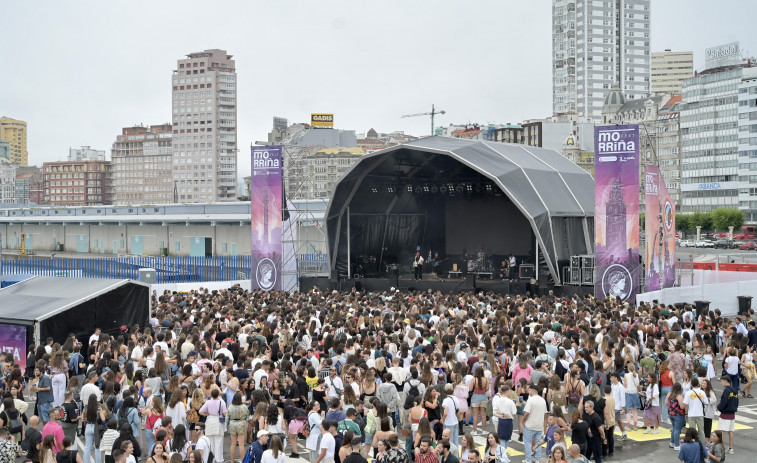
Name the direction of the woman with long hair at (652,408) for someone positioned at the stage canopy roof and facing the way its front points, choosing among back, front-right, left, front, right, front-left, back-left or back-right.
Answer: front-left

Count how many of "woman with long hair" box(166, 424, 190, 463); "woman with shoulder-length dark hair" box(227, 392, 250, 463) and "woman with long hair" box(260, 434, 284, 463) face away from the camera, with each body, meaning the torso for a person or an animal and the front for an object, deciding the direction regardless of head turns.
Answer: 3

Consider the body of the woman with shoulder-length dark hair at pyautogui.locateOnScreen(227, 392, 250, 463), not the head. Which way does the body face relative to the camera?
away from the camera

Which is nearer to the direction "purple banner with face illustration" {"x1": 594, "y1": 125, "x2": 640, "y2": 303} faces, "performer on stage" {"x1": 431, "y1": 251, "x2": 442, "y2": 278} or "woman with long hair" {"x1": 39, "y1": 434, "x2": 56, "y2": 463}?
the woman with long hair

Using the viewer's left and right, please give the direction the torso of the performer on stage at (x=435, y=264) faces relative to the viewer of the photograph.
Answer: facing the viewer and to the left of the viewer

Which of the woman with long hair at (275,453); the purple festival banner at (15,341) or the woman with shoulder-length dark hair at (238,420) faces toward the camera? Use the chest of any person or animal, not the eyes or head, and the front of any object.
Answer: the purple festival banner

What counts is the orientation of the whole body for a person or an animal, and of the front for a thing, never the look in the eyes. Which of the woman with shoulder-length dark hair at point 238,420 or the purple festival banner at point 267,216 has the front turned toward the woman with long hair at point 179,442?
the purple festival banner

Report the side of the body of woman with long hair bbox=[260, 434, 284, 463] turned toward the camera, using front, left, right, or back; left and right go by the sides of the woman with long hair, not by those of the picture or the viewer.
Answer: back

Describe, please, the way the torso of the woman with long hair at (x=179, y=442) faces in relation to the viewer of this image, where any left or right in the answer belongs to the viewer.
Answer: facing away from the viewer

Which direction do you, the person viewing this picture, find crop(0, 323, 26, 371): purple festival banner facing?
facing the viewer

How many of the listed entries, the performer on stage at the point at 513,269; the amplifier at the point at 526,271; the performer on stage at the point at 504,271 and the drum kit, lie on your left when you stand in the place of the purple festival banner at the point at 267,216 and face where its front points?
4

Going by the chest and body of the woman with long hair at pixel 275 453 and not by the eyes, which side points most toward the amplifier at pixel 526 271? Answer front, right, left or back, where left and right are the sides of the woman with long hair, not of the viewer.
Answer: front

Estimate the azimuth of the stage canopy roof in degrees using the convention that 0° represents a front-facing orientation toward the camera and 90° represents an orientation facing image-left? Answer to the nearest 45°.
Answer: approximately 45°

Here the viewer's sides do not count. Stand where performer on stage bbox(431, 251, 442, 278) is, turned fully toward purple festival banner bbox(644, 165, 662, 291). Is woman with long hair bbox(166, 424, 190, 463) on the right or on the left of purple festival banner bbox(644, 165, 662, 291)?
right

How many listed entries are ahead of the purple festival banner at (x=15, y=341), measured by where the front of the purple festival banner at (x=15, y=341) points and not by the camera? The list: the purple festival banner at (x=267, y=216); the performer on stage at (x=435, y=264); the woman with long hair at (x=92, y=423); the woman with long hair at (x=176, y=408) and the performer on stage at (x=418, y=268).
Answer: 2

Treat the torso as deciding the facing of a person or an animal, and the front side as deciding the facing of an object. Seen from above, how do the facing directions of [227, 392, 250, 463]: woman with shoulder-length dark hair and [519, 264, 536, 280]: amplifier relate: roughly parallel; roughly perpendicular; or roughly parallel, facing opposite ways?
roughly parallel, facing opposite ways

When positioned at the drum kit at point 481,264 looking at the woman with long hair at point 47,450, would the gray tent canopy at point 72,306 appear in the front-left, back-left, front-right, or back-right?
front-right

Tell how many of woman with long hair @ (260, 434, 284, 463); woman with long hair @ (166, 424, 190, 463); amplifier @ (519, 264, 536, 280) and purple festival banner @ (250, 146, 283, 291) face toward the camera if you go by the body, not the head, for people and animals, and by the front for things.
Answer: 2

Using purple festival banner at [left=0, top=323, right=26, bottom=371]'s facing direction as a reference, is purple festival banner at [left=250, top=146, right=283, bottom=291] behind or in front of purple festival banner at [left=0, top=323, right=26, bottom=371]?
behind

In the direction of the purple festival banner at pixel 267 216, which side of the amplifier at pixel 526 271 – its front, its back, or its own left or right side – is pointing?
right
